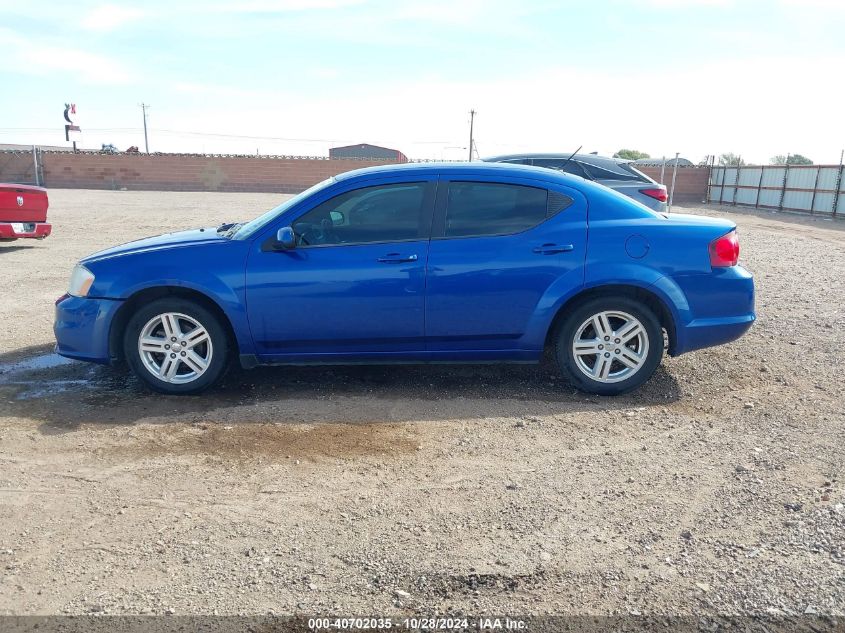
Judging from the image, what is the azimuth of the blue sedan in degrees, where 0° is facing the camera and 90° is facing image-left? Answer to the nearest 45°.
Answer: approximately 90°

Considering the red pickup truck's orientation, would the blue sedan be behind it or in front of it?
behind

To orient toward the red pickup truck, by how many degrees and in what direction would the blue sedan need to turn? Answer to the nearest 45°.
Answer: approximately 45° to its right

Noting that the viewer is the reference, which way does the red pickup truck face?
facing away from the viewer

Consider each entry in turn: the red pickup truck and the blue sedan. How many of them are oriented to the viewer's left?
1
